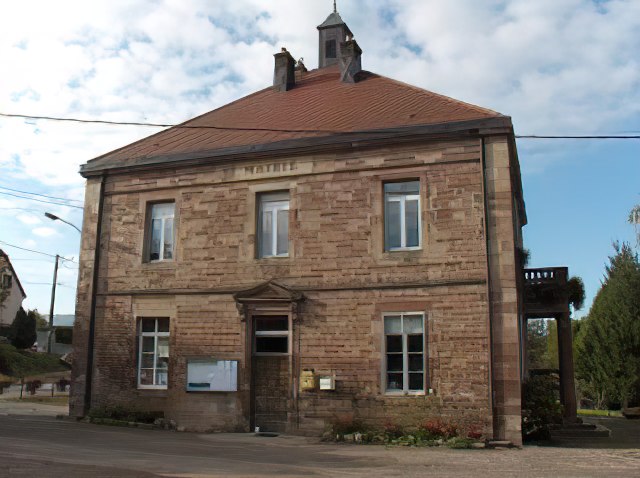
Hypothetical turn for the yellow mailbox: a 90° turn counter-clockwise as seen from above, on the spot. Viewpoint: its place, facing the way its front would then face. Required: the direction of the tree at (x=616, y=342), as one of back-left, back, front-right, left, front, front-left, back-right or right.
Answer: front-left

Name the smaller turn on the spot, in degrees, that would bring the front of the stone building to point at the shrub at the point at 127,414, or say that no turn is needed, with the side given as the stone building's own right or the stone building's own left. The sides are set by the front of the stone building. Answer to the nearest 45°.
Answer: approximately 90° to the stone building's own right

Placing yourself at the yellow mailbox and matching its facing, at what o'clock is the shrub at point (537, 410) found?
The shrub is roughly at 9 o'clock from the yellow mailbox.

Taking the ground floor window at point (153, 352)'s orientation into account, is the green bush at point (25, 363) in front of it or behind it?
behind

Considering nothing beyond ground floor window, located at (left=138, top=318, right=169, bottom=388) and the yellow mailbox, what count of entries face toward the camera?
2

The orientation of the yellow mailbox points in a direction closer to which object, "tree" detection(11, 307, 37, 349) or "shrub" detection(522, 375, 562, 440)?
the shrub

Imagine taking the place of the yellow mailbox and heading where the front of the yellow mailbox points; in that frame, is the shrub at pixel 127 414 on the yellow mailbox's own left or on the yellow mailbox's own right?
on the yellow mailbox's own right

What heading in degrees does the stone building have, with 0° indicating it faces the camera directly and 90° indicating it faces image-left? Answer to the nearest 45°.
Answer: approximately 0°
